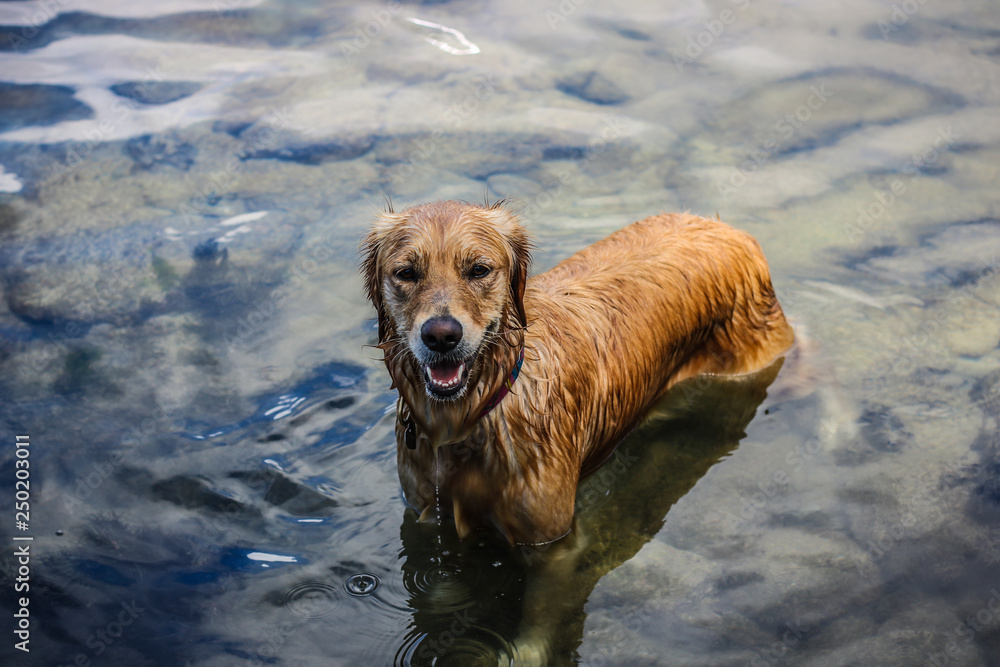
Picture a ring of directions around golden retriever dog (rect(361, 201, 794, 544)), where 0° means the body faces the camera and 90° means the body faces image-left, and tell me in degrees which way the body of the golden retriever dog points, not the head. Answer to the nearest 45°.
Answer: approximately 45°
